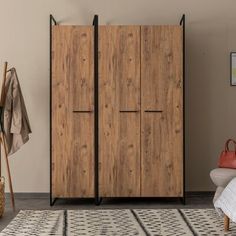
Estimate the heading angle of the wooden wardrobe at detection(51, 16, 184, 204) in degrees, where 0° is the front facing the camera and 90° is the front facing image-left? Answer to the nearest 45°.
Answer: approximately 0°

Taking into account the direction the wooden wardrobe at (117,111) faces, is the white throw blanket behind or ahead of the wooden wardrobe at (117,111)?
ahead

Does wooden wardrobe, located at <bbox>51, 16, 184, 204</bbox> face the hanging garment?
no

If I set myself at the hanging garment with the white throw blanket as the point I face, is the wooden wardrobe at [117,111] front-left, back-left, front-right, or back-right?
front-left

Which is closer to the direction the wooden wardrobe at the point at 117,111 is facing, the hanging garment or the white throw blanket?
the white throw blanket
